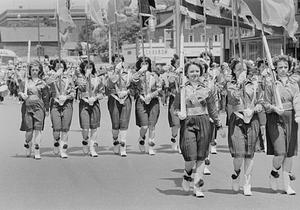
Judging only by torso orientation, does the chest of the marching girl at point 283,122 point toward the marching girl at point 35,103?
no

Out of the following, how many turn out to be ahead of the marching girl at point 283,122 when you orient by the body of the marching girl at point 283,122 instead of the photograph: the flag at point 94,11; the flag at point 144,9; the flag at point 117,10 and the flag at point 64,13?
0

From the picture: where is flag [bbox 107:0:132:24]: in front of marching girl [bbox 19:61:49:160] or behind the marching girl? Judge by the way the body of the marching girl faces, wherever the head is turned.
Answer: behind

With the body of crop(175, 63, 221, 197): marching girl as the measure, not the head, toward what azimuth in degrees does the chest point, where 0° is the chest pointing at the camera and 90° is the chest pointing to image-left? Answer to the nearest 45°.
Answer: approximately 0°

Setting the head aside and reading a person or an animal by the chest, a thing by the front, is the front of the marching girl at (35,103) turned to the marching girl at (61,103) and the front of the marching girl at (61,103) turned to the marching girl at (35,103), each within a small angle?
no

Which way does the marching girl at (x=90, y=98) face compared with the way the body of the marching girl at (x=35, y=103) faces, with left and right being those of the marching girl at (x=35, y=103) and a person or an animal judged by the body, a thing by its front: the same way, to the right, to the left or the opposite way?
the same way

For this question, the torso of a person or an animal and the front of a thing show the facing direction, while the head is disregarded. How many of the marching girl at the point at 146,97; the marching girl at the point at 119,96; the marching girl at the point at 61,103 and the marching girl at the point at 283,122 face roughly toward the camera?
4

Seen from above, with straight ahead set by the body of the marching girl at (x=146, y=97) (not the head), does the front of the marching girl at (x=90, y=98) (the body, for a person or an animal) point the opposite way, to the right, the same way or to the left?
the same way

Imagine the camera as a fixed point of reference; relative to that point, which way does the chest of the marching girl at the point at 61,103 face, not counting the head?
toward the camera

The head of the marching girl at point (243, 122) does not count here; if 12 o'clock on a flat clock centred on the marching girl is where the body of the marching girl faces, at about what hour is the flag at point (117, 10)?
The flag is roughly at 5 o'clock from the marching girl.

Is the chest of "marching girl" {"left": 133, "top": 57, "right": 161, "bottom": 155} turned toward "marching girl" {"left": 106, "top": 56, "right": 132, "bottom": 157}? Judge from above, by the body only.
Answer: no

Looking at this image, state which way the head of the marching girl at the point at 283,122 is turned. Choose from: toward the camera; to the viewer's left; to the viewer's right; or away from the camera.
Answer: toward the camera

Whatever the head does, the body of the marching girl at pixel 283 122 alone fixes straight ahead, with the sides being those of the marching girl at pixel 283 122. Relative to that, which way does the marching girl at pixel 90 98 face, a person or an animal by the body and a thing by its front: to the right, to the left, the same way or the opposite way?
the same way

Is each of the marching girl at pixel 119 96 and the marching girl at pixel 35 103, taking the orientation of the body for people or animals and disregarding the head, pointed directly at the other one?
no

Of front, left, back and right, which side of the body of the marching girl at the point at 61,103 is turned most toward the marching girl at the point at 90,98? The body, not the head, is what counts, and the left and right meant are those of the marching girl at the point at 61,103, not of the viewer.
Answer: left

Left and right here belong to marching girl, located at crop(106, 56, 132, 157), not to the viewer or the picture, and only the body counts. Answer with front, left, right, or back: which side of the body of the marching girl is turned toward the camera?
front

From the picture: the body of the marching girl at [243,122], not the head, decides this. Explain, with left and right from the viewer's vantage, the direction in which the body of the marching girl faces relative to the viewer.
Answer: facing the viewer
